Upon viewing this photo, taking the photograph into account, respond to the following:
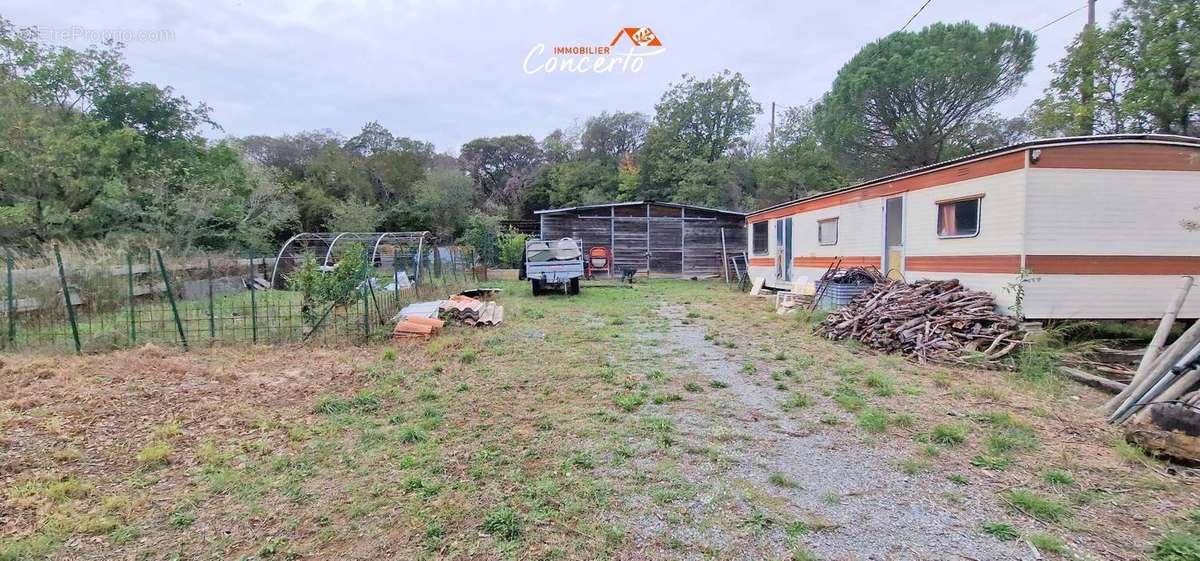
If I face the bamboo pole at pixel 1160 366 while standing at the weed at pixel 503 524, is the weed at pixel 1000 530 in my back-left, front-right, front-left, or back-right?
front-right

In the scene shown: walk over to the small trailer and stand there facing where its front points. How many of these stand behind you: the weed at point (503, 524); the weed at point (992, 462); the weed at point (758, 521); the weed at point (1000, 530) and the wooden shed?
4

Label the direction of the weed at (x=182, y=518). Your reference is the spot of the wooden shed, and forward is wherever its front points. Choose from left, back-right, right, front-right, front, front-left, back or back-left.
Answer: front

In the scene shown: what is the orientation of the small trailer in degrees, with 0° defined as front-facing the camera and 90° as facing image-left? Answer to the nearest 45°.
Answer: approximately 0°

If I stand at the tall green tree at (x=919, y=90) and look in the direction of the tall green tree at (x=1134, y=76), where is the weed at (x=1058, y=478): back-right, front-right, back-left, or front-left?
front-right

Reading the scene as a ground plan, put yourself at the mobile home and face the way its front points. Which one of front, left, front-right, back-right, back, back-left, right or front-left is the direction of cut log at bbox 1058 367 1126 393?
front-left

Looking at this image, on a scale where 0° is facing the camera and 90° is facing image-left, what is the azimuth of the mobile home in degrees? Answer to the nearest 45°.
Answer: approximately 45°

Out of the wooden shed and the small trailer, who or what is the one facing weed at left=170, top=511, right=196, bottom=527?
the wooden shed

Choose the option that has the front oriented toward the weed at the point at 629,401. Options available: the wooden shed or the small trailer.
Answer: the wooden shed

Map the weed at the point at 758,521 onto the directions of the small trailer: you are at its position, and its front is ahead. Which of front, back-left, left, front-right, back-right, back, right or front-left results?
back

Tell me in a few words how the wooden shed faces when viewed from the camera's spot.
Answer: facing the viewer

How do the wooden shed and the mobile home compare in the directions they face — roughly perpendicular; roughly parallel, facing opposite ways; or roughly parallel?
roughly perpendicular

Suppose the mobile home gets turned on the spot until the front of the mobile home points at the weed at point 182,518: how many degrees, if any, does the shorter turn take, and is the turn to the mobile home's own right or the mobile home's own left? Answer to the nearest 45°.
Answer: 0° — it already faces it

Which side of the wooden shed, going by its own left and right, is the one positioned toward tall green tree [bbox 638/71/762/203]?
back
